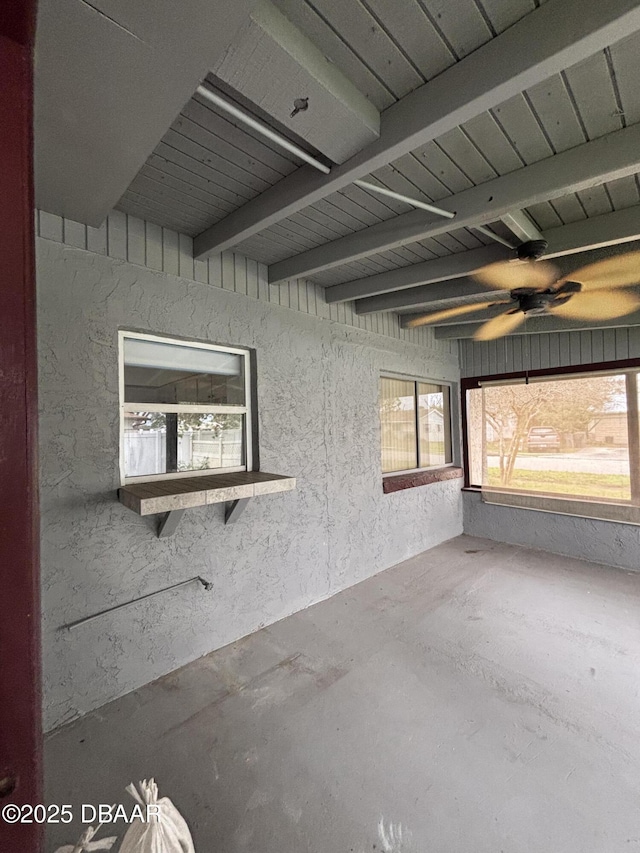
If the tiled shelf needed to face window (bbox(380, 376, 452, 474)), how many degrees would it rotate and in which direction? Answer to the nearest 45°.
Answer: approximately 90° to its left

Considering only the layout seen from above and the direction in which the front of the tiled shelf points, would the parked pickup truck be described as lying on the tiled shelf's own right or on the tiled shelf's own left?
on the tiled shelf's own left

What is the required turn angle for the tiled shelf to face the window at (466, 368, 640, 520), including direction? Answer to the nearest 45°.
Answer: approximately 45° to its left

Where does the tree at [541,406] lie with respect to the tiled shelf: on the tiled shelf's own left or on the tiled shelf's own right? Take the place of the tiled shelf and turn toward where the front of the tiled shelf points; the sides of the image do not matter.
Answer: on the tiled shelf's own left

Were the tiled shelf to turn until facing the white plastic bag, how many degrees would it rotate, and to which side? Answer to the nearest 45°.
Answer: approximately 45° to its right

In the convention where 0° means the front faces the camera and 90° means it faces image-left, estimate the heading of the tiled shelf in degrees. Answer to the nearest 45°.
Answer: approximately 315°
